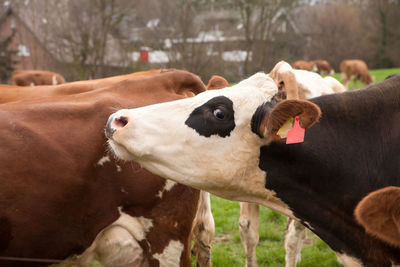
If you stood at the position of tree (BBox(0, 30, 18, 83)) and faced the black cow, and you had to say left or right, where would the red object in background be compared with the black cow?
left

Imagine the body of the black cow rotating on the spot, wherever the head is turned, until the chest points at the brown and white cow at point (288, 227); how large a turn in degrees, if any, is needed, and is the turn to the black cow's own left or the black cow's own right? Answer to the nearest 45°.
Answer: approximately 90° to the black cow's own right

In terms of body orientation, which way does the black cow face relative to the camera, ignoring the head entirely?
to the viewer's left

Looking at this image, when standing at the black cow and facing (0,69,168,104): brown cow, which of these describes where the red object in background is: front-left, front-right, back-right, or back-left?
front-right
